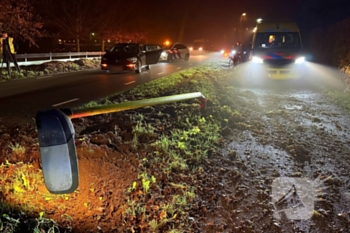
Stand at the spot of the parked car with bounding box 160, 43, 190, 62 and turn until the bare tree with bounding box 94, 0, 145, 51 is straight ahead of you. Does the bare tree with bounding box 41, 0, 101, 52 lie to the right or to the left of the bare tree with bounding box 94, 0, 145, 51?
left

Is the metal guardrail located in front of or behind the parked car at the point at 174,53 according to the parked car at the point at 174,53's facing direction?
in front

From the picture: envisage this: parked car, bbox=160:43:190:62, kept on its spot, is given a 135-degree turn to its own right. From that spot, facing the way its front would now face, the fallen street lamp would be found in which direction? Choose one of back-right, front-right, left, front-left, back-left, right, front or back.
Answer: back

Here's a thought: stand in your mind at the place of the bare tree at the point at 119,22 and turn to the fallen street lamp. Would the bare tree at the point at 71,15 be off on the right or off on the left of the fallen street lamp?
right

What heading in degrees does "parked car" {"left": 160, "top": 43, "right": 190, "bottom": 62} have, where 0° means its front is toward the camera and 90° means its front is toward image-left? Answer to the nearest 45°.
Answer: approximately 45°

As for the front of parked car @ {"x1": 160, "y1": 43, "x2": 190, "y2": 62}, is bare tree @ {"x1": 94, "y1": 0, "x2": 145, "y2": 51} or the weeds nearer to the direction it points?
the weeds
